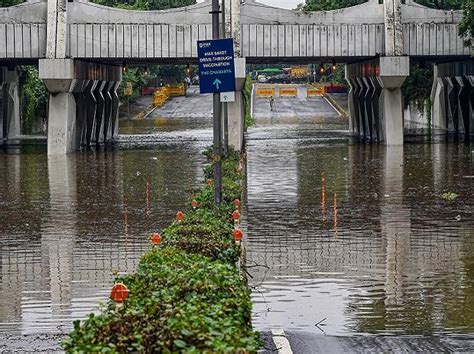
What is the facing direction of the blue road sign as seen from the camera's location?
facing the viewer

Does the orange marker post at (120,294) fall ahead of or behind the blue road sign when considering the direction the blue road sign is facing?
ahead

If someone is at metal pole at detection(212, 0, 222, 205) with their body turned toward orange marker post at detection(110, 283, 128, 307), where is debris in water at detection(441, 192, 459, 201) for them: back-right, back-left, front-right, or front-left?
back-left
